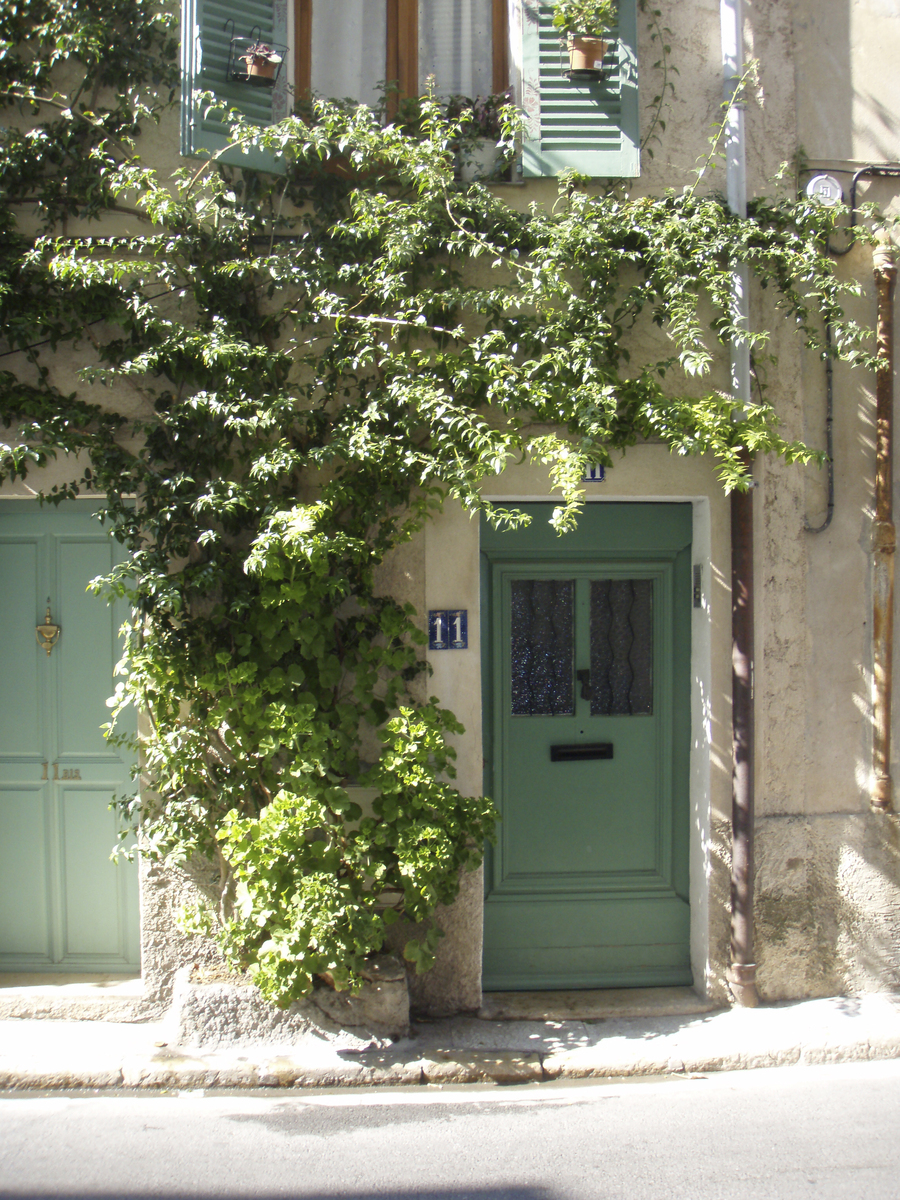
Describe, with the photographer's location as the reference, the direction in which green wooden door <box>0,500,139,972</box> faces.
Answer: facing the viewer

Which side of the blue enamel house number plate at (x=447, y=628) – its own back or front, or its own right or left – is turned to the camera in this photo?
front

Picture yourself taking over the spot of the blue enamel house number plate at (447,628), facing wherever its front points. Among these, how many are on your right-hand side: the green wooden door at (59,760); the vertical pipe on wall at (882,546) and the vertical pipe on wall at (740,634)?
1

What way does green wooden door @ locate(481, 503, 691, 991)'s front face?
toward the camera

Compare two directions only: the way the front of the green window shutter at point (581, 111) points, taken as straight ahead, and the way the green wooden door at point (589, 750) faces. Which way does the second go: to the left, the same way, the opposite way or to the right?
the same way

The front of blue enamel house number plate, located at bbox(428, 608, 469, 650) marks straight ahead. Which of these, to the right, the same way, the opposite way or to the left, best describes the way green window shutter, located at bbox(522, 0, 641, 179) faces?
the same way

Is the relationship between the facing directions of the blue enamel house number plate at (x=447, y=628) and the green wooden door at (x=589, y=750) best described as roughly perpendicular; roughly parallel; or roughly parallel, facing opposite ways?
roughly parallel
